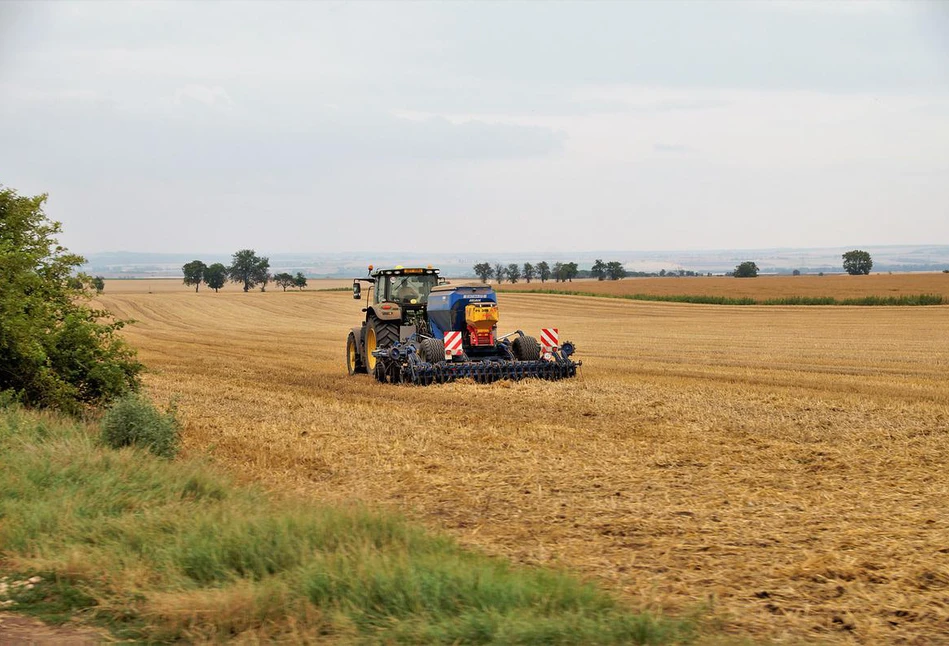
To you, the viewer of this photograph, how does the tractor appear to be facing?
facing away from the viewer and to the left of the viewer

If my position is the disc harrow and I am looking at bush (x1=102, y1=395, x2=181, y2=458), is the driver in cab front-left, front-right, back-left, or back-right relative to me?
back-right

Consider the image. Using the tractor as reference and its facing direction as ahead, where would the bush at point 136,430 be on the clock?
The bush is roughly at 8 o'clock from the tractor.

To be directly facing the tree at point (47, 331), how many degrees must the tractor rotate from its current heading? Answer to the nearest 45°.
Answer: approximately 90° to its left

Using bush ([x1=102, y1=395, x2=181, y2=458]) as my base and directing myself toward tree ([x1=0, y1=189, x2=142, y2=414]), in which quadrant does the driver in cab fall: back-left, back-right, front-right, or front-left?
front-right
